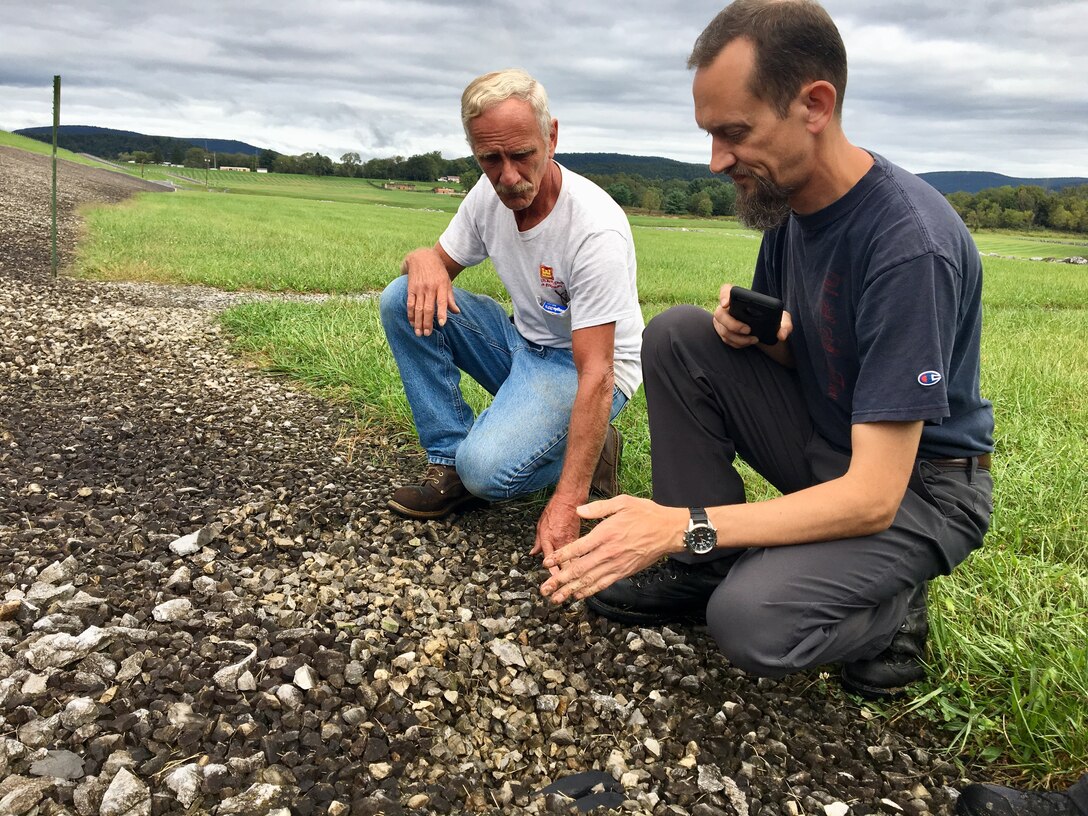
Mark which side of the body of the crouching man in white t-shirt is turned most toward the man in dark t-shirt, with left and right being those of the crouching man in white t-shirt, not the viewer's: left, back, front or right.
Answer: left

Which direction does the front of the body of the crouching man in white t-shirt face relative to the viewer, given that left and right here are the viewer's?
facing the viewer and to the left of the viewer

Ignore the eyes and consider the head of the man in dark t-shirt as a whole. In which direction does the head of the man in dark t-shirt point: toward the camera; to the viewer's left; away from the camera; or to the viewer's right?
to the viewer's left
